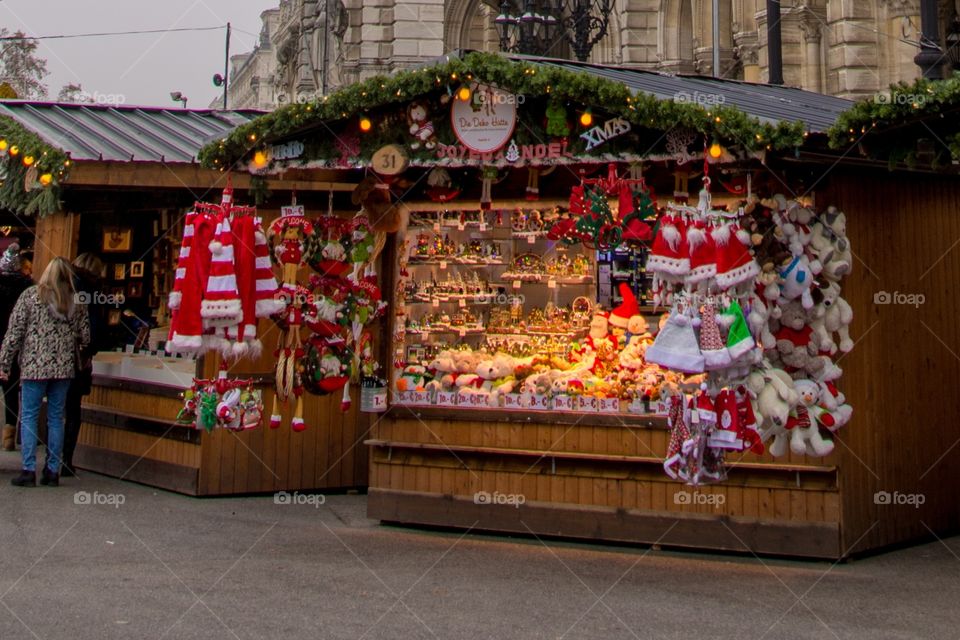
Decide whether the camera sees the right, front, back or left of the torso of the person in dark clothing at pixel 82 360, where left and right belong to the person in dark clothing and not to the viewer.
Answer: back

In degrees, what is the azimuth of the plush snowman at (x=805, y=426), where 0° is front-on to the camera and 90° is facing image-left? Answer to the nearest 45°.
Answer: approximately 0°

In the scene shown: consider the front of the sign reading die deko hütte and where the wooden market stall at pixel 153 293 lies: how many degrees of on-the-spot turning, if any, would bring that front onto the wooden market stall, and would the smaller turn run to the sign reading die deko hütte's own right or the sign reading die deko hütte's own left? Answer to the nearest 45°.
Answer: approximately 135° to the sign reading die deko hütte's own right

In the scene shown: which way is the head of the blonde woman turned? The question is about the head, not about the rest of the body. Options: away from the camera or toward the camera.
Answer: away from the camera

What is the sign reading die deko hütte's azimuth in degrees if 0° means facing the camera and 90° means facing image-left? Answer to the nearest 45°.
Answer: approximately 0°

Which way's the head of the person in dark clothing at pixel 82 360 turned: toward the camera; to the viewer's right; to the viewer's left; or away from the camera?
away from the camera

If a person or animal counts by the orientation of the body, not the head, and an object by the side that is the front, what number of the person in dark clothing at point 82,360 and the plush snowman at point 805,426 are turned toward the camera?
1

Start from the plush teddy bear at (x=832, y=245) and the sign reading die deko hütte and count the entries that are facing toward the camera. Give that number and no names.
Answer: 2

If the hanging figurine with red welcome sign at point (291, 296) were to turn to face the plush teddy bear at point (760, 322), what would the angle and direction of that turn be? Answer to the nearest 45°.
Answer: approximately 45° to its left
